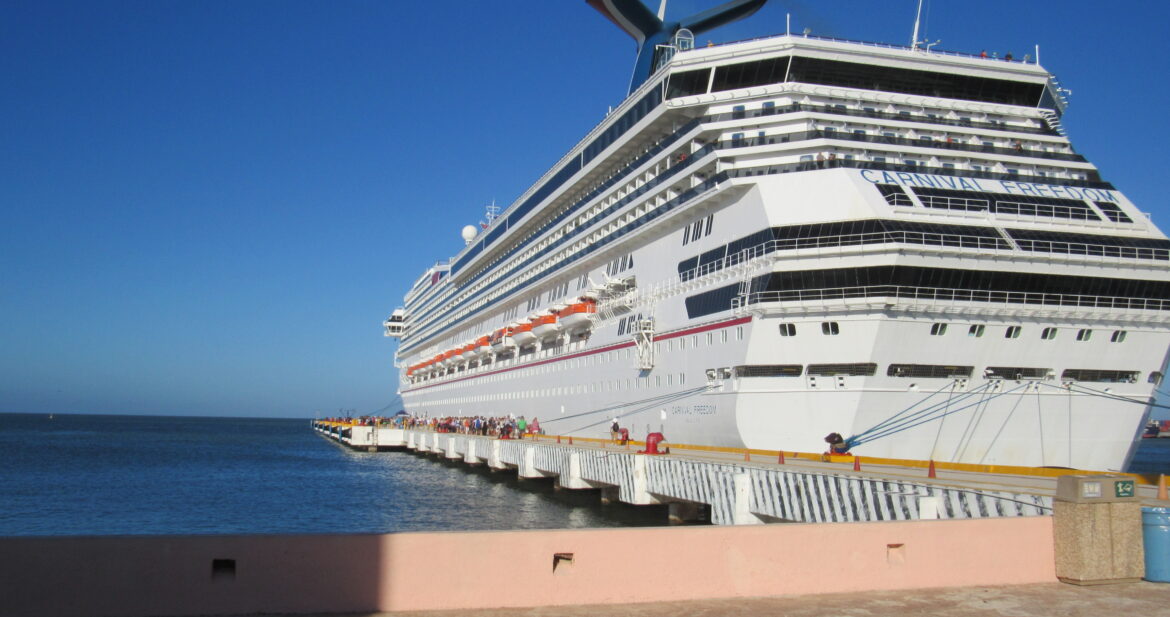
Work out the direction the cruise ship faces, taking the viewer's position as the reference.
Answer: facing away from the viewer and to the left of the viewer
